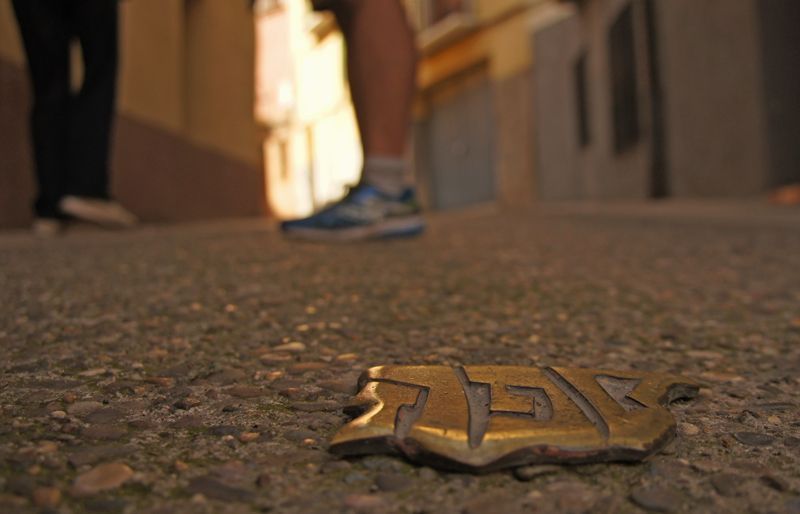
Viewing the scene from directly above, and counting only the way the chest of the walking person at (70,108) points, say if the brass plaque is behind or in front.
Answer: in front

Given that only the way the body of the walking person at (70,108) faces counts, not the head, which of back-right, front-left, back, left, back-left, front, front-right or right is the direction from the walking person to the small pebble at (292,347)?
front-right

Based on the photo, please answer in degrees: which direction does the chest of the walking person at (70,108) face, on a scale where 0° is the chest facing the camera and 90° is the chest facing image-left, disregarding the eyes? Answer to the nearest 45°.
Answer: approximately 315°
